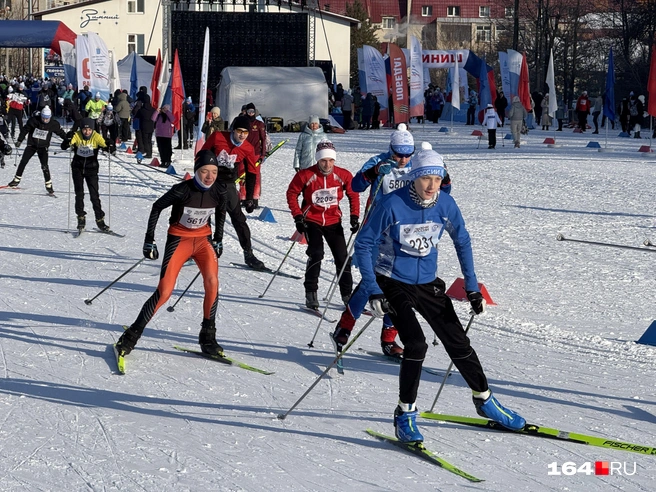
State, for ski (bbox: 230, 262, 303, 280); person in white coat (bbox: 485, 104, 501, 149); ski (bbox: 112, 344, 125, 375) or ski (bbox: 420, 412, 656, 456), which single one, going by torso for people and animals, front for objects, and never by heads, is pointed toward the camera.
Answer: ski (bbox: 112, 344, 125, 375)

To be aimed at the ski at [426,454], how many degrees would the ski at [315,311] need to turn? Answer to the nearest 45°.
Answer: approximately 45° to its right

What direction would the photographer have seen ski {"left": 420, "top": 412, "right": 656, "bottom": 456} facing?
facing to the right of the viewer

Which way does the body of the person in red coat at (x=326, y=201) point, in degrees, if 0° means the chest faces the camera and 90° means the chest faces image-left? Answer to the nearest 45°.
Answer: approximately 0°

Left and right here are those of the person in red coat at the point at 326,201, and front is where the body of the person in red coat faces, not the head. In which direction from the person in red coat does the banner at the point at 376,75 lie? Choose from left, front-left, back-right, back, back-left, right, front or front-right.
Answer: back

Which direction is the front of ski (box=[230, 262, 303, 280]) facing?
to the viewer's right

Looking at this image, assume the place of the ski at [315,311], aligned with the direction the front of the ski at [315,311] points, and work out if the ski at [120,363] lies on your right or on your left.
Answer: on your right

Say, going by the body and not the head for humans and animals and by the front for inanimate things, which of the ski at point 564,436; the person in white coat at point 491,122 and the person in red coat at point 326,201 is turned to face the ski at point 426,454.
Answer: the person in red coat
